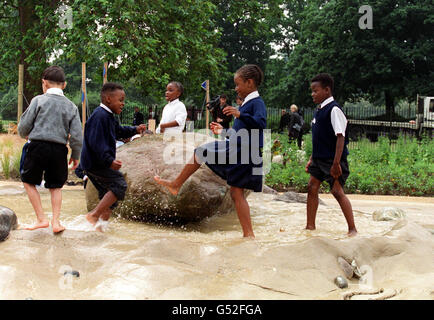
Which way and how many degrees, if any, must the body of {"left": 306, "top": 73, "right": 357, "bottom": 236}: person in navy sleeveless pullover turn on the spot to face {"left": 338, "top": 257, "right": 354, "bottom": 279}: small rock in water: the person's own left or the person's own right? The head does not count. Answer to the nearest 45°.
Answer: approximately 45° to the person's own left

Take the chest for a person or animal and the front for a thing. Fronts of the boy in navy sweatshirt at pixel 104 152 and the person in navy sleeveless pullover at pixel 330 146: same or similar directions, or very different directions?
very different directions

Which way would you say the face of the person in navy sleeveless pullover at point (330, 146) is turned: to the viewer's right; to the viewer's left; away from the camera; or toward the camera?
to the viewer's left

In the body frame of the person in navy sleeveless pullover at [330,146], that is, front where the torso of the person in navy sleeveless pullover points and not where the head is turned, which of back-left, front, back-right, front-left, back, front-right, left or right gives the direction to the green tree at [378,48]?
back-right

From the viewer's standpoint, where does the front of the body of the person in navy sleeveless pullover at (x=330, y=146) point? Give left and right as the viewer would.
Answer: facing the viewer and to the left of the viewer

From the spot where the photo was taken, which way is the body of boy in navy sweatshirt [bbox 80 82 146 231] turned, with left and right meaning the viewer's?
facing to the right of the viewer

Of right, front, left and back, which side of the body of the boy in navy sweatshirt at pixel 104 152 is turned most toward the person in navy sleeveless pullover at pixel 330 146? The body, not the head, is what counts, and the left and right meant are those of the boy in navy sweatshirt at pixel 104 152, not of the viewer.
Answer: front

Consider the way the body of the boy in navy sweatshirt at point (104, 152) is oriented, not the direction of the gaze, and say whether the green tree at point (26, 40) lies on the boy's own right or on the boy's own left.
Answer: on the boy's own left

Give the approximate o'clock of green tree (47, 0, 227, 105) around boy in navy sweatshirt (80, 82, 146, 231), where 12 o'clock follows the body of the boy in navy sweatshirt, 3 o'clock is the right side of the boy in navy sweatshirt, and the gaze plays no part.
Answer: The green tree is roughly at 9 o'clock from the boy in navy sweatshirt.
